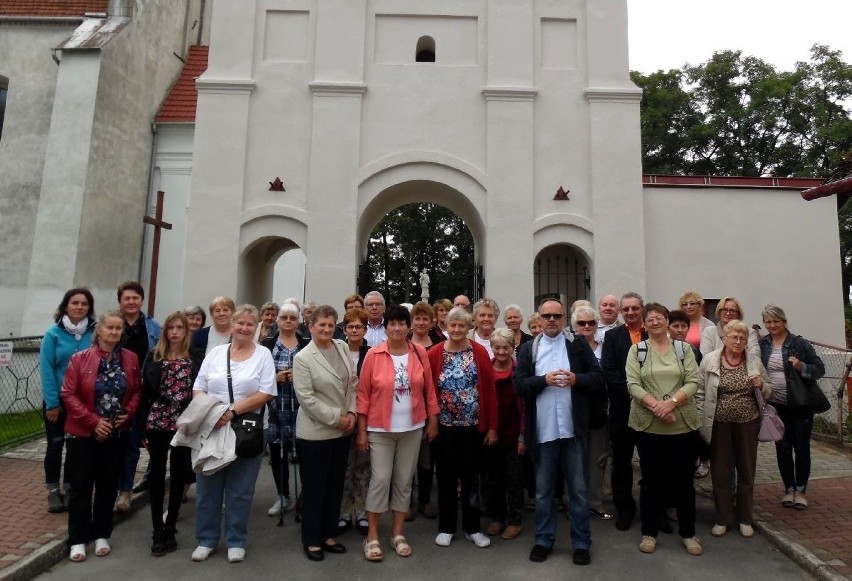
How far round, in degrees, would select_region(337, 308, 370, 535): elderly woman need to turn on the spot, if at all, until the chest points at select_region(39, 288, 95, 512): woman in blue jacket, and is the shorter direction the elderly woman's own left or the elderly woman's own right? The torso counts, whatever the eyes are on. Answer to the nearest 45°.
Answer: approximately 90° to the elderly woman's own right

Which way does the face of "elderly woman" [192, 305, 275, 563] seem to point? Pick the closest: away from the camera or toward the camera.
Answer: toward the camera

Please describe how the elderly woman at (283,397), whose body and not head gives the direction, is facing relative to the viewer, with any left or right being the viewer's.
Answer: facing the viewer

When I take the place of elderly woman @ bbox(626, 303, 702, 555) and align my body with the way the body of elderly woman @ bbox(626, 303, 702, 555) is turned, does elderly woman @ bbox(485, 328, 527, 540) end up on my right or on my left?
on my right

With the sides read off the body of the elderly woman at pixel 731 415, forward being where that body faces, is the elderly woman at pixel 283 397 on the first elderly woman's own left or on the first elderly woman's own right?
on the first elderly woman's own right

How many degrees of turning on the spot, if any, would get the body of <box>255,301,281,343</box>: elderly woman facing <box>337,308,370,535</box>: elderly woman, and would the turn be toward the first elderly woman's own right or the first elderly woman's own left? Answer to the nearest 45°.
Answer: approximately 45° to the first elderly woman's own left

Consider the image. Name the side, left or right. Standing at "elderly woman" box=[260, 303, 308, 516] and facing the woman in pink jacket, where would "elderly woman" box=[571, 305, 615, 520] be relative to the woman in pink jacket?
left

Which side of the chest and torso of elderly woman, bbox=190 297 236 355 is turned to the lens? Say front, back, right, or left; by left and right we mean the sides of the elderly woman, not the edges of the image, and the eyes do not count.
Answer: front

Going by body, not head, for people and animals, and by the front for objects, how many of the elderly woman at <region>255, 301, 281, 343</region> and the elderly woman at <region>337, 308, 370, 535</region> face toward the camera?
2

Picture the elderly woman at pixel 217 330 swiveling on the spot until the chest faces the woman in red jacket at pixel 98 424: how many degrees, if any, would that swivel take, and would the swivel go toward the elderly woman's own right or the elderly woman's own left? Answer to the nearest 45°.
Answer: approximately 45° to the elderly woman's own right

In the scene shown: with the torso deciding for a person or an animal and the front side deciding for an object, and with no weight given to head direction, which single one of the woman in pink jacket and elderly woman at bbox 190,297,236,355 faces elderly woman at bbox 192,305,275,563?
elderly woman at bbox 190,297,236,355

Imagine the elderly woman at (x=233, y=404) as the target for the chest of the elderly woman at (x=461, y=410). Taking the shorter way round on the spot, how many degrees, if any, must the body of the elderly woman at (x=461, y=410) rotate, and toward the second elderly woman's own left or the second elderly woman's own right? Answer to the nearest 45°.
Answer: approximately 90° to the second elderly woman's own right

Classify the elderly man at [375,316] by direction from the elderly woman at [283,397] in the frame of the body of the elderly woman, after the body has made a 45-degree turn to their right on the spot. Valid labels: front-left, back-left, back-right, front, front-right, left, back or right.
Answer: back

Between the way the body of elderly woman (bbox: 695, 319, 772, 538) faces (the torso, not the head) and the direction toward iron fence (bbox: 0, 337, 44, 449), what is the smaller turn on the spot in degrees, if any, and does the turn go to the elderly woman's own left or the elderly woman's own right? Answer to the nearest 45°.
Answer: approximately 90° to the elderly woman's own right

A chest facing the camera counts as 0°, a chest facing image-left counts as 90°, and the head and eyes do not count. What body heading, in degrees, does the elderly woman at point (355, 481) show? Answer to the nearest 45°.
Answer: approximately 0°

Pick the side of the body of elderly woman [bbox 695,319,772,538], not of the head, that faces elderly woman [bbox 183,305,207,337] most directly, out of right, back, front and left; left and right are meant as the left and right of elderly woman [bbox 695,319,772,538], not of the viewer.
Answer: right

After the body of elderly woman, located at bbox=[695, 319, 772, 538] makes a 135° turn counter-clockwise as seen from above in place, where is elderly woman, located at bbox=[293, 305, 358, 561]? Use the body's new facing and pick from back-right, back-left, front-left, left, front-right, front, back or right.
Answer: back

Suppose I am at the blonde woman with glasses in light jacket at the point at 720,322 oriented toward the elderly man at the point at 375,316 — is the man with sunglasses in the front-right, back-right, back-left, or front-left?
front-left

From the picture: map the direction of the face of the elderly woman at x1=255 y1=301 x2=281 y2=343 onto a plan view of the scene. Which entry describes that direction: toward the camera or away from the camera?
toward the camera
